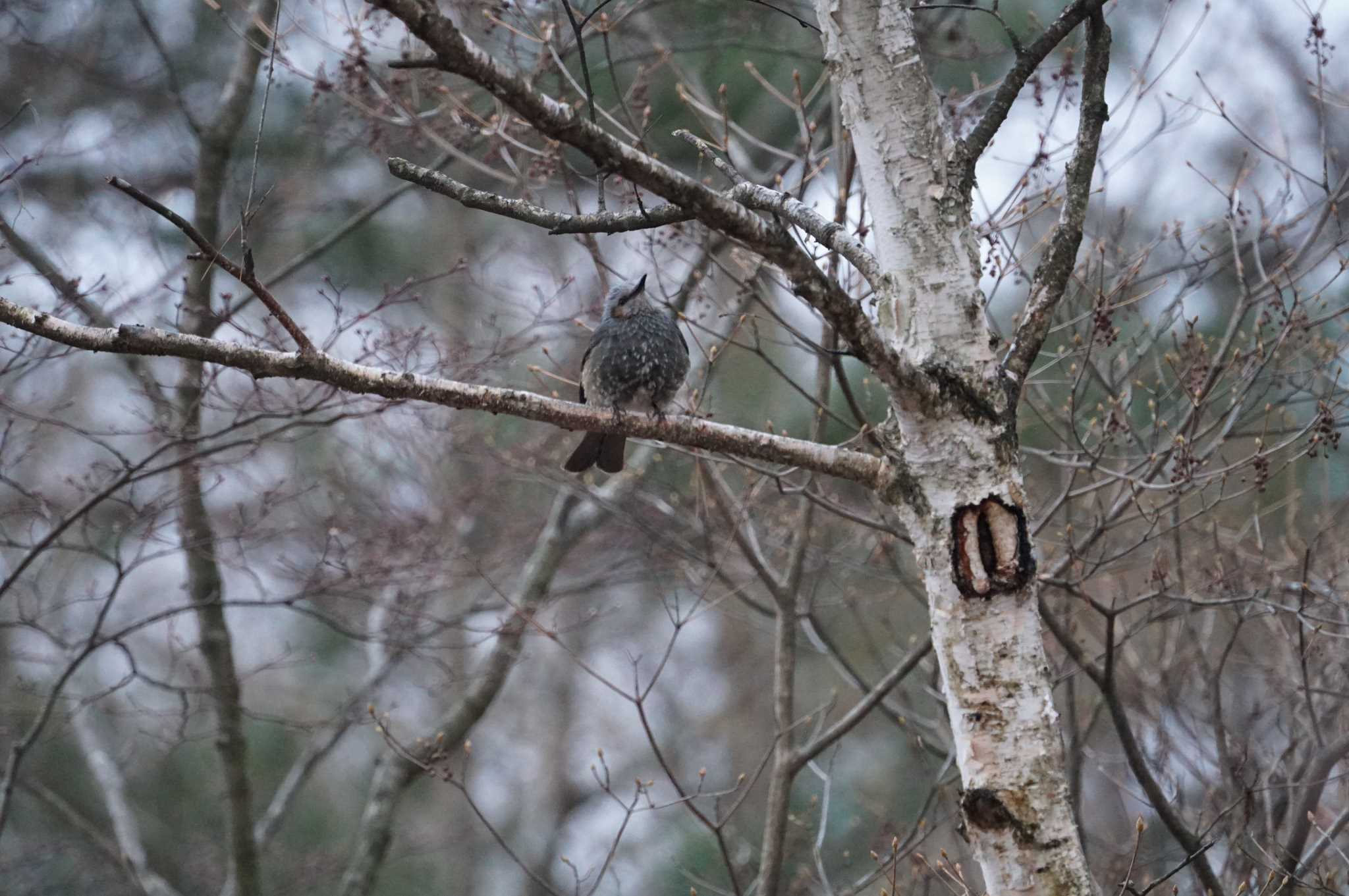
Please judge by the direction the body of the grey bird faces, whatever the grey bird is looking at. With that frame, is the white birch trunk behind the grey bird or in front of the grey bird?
in front
